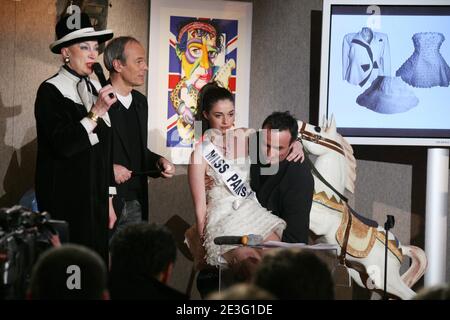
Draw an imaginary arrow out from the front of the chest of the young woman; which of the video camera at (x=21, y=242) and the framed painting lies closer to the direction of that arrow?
the video camera

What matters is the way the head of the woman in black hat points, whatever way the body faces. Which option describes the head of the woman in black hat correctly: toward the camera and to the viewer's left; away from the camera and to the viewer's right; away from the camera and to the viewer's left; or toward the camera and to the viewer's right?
toward the camera and to the viewer's right

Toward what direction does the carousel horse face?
to the viewer's left

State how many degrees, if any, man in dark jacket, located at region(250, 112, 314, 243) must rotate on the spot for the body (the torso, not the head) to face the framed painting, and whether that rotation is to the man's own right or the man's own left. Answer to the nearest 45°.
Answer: approximately 90° to the man's own right

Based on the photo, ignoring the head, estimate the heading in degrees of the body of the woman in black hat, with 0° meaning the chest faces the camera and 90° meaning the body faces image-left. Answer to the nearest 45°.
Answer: approximately 315°

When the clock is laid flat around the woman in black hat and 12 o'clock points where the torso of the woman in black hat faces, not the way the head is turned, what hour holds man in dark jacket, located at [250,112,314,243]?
The man in dark jacket is roughly at 10 o'clock from the woman in black hat.

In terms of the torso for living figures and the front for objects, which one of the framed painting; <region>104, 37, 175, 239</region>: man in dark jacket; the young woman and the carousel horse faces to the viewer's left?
the carousel horse

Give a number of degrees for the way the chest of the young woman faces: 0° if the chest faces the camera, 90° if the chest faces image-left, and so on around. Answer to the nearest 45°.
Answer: approximately 315°
